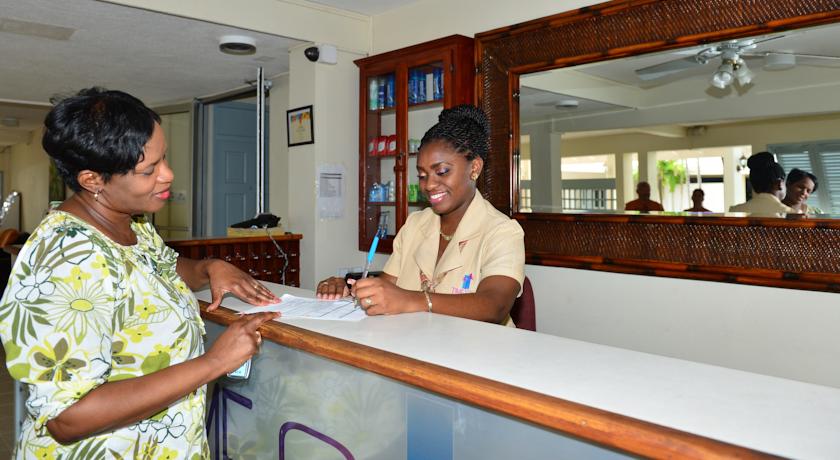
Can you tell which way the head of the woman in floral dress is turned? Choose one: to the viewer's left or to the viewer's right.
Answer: to the viewer's right

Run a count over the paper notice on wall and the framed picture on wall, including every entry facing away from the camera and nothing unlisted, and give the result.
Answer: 0

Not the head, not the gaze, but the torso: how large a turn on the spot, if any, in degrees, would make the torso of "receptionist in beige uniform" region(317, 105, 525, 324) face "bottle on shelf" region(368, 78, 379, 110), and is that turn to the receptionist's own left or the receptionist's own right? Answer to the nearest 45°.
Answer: approximately 135° to the receptionist's own right

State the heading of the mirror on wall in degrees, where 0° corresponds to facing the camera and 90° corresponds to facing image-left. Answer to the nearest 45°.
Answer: approximately 45°

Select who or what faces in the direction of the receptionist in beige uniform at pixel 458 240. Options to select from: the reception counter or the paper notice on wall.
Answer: the paper notice on wall
